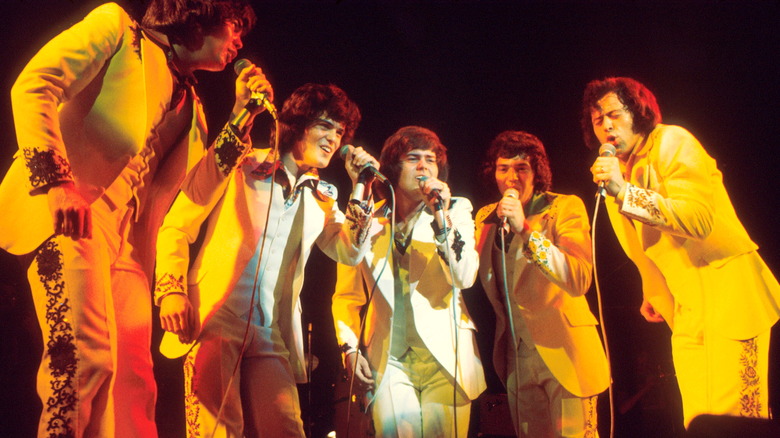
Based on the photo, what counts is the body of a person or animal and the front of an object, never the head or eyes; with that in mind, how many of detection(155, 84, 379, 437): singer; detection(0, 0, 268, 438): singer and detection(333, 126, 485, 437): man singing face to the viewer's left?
0

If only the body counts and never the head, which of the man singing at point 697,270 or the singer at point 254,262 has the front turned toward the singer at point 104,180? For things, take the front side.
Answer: the man singing

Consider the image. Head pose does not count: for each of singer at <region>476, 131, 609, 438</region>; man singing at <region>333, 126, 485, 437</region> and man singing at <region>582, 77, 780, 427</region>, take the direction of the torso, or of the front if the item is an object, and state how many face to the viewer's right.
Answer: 0

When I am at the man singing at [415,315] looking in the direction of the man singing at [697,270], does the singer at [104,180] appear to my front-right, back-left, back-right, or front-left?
back-right

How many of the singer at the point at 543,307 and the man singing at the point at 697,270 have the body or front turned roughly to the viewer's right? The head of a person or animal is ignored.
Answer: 0

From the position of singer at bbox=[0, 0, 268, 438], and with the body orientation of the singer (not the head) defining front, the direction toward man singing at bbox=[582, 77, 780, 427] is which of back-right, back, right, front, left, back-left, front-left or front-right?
front-left

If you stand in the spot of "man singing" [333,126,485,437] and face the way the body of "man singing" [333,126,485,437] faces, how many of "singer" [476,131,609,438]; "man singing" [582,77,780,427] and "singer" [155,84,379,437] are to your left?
2

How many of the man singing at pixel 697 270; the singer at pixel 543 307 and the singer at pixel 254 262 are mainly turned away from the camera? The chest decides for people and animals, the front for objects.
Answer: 0

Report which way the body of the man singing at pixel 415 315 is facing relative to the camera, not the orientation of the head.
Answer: toward the camera

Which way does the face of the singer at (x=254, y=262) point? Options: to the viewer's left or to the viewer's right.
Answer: to the viewer's right

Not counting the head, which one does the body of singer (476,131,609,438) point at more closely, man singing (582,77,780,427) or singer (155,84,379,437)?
the singer

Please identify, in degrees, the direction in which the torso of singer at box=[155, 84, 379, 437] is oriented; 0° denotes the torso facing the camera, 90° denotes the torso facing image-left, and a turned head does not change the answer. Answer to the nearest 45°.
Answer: approximately 315°

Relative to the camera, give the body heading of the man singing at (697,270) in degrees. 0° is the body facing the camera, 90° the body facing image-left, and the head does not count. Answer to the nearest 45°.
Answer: approximately 45°

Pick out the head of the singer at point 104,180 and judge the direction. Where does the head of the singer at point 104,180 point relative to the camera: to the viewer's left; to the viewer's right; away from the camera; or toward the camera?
to the viewer's right

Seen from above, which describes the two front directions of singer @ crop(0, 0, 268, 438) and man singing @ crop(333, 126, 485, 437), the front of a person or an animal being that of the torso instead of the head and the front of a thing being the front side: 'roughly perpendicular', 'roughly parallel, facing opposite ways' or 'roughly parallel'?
roughly perpendicular
